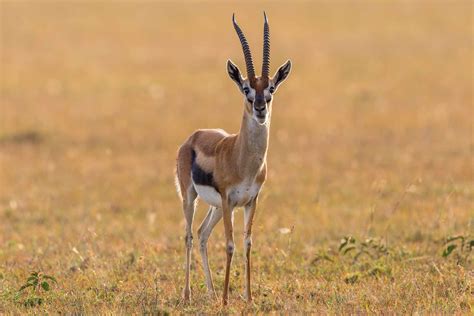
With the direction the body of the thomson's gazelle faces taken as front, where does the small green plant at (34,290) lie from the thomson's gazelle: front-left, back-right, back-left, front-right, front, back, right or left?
back-right

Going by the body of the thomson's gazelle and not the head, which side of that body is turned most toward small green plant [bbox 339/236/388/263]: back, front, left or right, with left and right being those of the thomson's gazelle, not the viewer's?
left

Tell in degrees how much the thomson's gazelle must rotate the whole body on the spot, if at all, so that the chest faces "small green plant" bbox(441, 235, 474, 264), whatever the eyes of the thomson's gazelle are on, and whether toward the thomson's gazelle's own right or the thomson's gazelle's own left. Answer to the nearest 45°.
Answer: approximately 90° to the thomson's gazelle's own left

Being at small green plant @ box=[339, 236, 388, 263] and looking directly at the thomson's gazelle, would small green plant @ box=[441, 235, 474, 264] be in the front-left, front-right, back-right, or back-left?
back-left

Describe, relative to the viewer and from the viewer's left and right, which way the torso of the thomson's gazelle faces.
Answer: facing the viewer and to the right of the viewer
